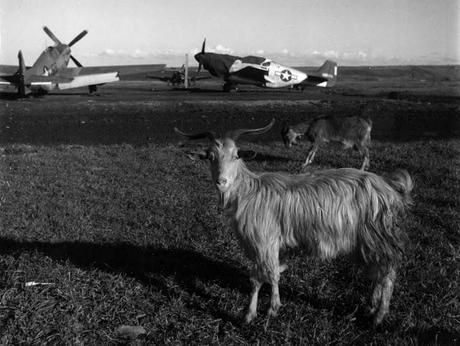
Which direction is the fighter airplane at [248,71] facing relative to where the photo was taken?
to the viewer's left

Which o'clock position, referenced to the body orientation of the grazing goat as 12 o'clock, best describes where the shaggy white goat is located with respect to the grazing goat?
The shaggy white goat is roughly at 9 o'clock from the grazing goat.

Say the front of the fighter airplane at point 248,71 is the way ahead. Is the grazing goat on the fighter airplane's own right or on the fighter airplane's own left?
on the fighter airplane's own left

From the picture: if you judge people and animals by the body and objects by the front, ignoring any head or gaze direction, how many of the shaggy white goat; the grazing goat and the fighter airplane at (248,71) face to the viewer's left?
3

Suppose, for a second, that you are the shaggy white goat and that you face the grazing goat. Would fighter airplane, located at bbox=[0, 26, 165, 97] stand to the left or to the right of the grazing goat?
left

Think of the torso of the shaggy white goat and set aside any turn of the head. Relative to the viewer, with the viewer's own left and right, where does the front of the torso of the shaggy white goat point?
facing to the left of the viewer

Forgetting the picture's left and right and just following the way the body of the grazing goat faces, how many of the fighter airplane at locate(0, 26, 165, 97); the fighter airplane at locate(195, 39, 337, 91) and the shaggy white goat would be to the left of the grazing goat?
1

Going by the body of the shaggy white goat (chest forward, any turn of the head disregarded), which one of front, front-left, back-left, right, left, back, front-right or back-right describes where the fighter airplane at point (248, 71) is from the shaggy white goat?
right

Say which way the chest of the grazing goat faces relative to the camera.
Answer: to the viewer's left

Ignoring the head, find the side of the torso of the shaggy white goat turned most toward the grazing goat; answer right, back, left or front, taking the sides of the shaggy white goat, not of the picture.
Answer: right

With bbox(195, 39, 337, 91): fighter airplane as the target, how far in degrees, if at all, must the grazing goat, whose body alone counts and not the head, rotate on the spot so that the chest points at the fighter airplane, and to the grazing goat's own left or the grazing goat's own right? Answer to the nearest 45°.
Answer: approximately 90° to the grazing goat's own right

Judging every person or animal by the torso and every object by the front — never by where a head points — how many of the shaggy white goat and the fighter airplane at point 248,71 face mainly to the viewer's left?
2

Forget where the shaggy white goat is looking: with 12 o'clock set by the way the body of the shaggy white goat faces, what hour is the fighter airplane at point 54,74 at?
The fighter airplane is roughly at 2 o'clock from the shaggy white goat.
